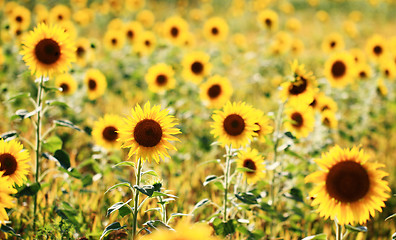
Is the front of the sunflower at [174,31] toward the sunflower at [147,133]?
yes

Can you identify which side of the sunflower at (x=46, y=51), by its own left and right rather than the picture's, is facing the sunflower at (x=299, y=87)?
left

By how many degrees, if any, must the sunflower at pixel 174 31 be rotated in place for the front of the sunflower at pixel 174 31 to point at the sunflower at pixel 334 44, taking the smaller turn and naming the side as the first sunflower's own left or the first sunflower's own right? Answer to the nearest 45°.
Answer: approximately 90° to the first sunflower's own left

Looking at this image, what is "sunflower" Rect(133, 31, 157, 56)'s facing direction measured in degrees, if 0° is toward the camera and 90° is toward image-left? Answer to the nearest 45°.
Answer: approximately 0°

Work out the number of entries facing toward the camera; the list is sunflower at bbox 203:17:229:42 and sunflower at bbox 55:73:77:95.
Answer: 2
